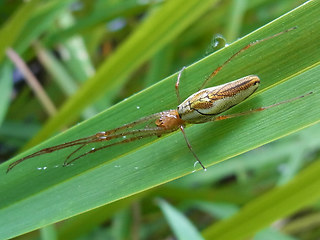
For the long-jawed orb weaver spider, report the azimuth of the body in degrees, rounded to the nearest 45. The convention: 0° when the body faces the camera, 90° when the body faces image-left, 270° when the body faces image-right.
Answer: approximately 90°
